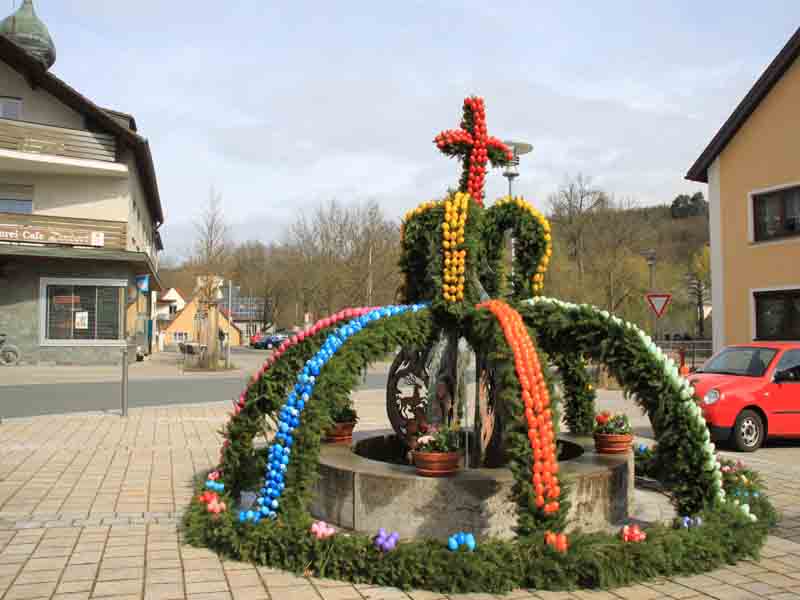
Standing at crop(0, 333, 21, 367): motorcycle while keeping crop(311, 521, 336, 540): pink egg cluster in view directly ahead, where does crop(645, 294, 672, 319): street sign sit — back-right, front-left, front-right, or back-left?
front-left

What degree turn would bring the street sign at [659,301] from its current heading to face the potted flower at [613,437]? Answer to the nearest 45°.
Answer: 0° — it already faces it

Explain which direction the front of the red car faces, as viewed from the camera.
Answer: facing the viewer and to the left of the viewer

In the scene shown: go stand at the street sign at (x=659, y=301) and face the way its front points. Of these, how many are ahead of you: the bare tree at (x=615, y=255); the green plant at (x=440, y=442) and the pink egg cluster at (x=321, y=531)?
2

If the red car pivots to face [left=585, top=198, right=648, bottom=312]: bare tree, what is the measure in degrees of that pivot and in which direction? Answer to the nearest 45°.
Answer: approximately 135° to its right

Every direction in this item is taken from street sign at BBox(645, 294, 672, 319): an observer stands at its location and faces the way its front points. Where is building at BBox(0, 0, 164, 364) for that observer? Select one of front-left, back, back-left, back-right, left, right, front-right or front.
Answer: right

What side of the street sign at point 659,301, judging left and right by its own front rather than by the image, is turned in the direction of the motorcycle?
right

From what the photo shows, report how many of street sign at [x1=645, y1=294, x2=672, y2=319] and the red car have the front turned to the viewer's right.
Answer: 0

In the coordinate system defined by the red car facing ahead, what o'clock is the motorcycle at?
The motorcycle is roughly at 2 o'clock from the red car.

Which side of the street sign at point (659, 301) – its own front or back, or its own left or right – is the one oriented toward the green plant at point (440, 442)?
front

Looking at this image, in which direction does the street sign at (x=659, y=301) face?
toward the camera
